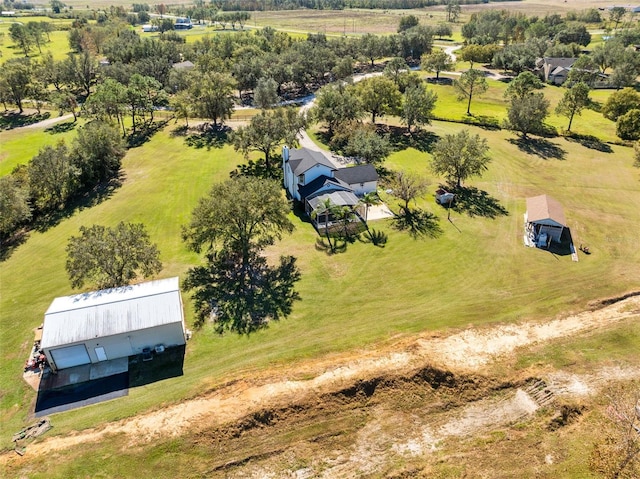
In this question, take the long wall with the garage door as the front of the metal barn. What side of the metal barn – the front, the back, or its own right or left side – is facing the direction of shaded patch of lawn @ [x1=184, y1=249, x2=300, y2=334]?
left

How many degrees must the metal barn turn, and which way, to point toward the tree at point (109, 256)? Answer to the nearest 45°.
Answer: approximately 180°

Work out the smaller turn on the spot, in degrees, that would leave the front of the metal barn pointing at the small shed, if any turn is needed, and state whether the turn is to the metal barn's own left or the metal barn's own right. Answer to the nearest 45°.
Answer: approximately 90° to the metal barn's own left

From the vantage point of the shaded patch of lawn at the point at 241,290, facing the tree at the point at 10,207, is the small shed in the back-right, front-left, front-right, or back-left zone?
back-right

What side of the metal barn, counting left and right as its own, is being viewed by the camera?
front

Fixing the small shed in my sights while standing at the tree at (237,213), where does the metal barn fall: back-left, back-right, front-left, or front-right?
back-right

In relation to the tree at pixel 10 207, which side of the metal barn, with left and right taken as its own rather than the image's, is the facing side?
back

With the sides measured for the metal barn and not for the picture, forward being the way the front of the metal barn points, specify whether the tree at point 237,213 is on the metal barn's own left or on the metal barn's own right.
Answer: on the metal barn's own left
